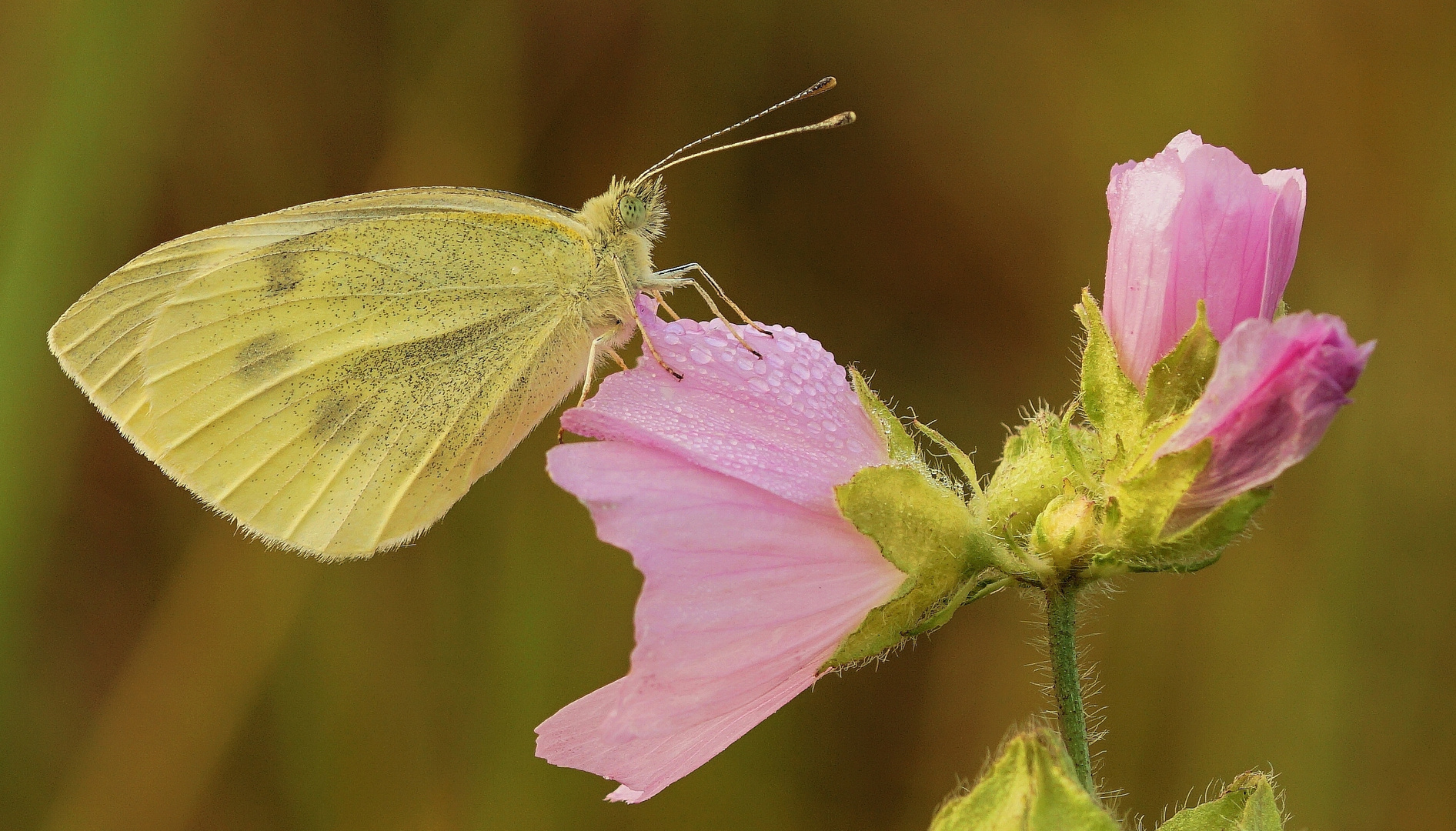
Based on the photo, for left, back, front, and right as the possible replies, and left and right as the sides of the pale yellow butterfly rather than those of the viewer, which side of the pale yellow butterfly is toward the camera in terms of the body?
right

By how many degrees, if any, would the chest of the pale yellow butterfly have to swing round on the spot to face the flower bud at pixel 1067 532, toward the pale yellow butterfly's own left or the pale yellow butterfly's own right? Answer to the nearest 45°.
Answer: approximately 45° to the pale yellow butterfly's own right

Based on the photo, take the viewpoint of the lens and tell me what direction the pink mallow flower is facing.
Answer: facing to the left of the viewer
